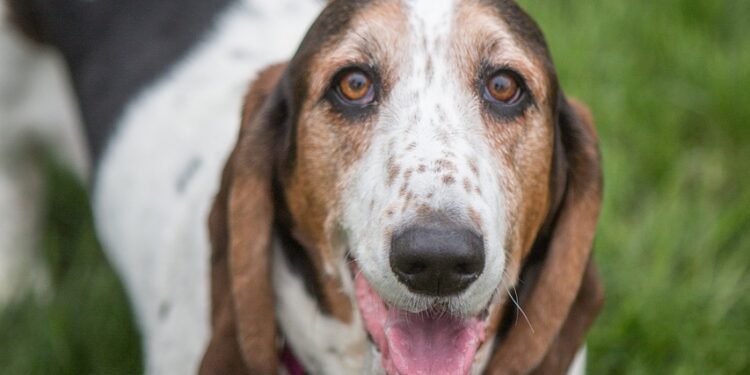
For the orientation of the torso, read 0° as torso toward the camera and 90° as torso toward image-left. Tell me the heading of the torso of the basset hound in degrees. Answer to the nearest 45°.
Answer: approximately 315°
